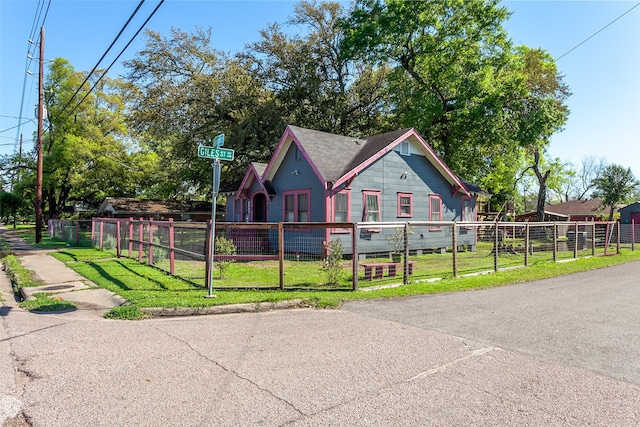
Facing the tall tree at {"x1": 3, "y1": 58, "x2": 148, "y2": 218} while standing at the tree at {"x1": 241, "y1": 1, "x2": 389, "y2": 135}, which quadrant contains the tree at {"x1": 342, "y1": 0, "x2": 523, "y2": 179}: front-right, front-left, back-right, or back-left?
back-left

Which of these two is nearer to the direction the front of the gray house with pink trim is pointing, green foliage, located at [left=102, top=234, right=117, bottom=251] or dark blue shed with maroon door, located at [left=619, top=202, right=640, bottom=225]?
the green foliage

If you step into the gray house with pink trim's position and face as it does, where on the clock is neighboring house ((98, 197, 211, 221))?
The neighboring house is roughly at 3 o'clock from the gray house with pink trim.

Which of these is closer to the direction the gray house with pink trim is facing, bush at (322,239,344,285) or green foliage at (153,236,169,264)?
the green foliage

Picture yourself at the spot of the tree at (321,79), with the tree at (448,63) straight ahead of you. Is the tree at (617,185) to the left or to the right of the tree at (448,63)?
left

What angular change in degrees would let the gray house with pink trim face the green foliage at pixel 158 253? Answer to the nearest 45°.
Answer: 0° — it already faces it

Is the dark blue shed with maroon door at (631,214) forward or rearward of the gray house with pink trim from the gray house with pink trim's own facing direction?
rearward

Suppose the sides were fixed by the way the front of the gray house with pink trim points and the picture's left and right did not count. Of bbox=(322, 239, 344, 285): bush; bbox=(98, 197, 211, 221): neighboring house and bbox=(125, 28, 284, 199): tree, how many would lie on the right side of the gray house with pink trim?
2

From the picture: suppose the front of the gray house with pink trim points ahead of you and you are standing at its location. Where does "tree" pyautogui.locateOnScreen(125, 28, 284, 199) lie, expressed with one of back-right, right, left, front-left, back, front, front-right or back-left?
right

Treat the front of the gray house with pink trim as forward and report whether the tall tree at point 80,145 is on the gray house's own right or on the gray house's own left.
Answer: on the gray house's own right

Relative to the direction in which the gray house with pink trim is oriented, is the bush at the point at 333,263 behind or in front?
in front

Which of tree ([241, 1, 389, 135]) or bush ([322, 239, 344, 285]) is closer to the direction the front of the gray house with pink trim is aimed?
the bush

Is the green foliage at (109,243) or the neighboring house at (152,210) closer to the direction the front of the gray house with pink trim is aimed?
the green foliage

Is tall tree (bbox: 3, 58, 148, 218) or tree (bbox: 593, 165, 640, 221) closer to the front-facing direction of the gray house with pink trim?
the tall tree

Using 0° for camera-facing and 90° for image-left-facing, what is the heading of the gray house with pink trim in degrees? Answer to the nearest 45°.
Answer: approximately 45°

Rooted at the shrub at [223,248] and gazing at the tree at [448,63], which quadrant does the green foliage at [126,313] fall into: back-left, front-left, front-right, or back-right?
back-right
